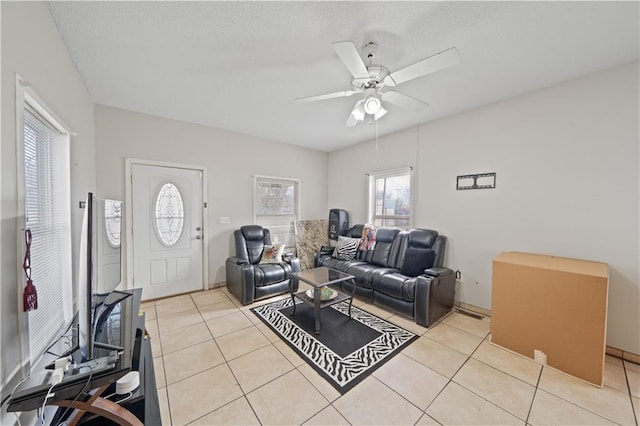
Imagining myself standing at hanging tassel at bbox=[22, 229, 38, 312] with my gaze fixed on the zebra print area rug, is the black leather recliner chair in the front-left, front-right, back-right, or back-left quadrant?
front-left

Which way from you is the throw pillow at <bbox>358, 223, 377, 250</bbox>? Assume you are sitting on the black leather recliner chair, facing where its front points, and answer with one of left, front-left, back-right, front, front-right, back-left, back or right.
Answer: front-left

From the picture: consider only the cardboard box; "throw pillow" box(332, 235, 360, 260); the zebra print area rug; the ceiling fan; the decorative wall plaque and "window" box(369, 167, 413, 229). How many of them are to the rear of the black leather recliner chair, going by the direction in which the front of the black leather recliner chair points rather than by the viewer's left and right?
0

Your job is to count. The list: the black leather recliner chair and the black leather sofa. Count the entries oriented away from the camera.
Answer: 0

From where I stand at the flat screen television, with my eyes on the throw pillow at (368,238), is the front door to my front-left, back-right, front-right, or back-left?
front-left

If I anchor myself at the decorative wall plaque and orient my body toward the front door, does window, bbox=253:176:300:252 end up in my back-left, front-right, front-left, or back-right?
front-right

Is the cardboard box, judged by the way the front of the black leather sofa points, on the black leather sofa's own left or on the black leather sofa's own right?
on the black leather sofa's own left

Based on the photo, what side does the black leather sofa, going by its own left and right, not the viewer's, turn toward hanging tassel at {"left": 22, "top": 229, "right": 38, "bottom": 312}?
front

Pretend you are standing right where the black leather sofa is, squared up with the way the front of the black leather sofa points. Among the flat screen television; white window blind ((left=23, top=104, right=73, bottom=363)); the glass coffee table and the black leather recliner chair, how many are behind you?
0

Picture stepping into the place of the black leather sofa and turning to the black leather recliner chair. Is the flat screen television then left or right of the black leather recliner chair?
left

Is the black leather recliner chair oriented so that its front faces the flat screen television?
no

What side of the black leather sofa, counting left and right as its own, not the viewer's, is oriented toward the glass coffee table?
front

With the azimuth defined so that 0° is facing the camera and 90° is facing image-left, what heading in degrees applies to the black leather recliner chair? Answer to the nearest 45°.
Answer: approximately 315°
